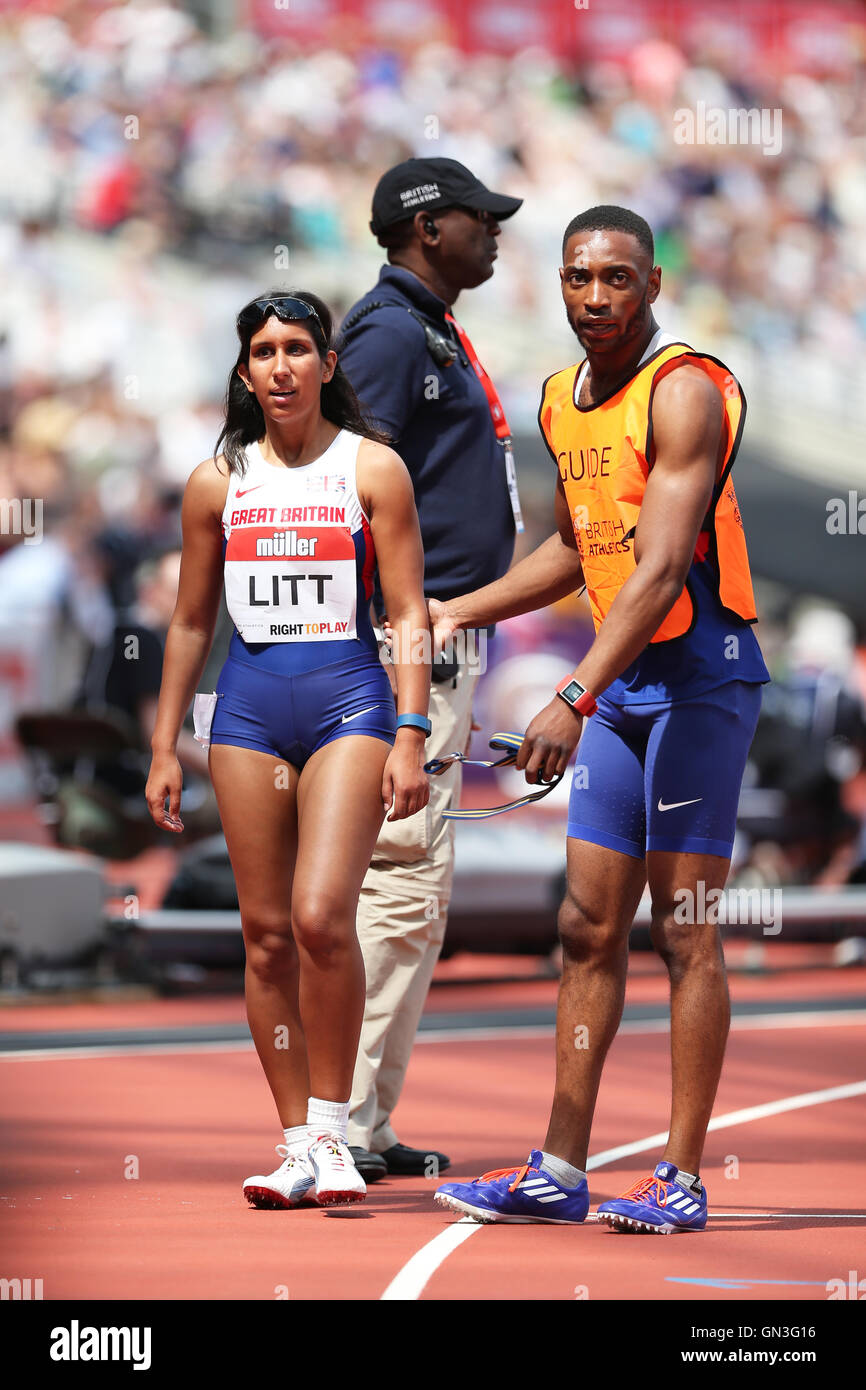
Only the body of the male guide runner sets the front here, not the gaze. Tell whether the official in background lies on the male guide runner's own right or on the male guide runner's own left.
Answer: on the male guide runner's own right

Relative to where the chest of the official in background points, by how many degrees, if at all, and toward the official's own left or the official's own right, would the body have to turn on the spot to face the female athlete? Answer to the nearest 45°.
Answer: approximately 90° to the official's own right

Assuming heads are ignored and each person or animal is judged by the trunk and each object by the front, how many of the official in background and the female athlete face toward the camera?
1

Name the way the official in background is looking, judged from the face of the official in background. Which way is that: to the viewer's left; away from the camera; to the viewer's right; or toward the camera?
to the viewer's right

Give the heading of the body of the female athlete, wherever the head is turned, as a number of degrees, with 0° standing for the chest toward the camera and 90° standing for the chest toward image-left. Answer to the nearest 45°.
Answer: approximately 0°

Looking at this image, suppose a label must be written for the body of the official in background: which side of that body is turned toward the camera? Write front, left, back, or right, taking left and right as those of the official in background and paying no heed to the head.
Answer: right

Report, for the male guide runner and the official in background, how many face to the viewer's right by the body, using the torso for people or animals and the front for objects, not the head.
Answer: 1

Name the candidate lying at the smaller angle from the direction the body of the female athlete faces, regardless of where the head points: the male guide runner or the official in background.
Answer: the male guide runner

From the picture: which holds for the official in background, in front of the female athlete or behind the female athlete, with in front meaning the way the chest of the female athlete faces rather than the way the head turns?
behind

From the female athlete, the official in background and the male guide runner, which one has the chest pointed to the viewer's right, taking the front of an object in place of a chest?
the official in background

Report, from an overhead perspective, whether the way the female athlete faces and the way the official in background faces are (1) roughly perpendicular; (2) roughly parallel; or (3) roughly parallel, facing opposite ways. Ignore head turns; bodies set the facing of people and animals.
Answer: roughly perpendicular

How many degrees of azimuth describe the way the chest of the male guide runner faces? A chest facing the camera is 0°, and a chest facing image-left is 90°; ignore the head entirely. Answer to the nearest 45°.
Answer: approximately 45°

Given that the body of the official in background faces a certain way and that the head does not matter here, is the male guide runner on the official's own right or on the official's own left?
on the official's own right

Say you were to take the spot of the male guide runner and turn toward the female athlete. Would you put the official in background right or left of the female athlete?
right
